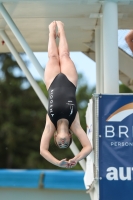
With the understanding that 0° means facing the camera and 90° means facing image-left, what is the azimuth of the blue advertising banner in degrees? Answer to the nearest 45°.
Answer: approximately 0°
